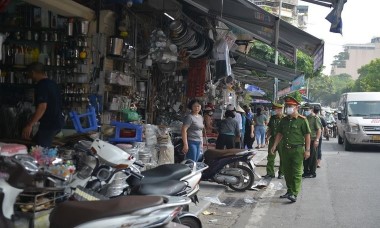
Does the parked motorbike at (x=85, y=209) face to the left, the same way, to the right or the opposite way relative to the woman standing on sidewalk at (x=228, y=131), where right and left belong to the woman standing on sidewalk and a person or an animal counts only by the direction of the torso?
to the left

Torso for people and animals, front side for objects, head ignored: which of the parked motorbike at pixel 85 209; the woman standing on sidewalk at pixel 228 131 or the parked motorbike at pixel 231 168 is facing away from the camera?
the woman standing on sidewalk

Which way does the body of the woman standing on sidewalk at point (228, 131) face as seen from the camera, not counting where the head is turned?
away from the camera

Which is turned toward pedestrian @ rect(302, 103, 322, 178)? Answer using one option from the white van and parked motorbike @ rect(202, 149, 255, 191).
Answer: the white van

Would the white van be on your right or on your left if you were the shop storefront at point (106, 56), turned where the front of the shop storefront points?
on your left

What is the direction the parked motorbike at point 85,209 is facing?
to the viewer's left

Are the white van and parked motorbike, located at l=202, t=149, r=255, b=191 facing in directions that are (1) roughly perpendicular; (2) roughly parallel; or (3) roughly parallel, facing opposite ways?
roughly perpendicular

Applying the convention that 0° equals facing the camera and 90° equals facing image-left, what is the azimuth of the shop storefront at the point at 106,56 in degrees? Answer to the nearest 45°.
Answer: approximately 315°

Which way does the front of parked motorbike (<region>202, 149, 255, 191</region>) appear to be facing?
to the viewer's left

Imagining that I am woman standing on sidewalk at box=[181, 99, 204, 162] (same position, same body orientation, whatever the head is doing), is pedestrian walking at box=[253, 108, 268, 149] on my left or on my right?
on my left
